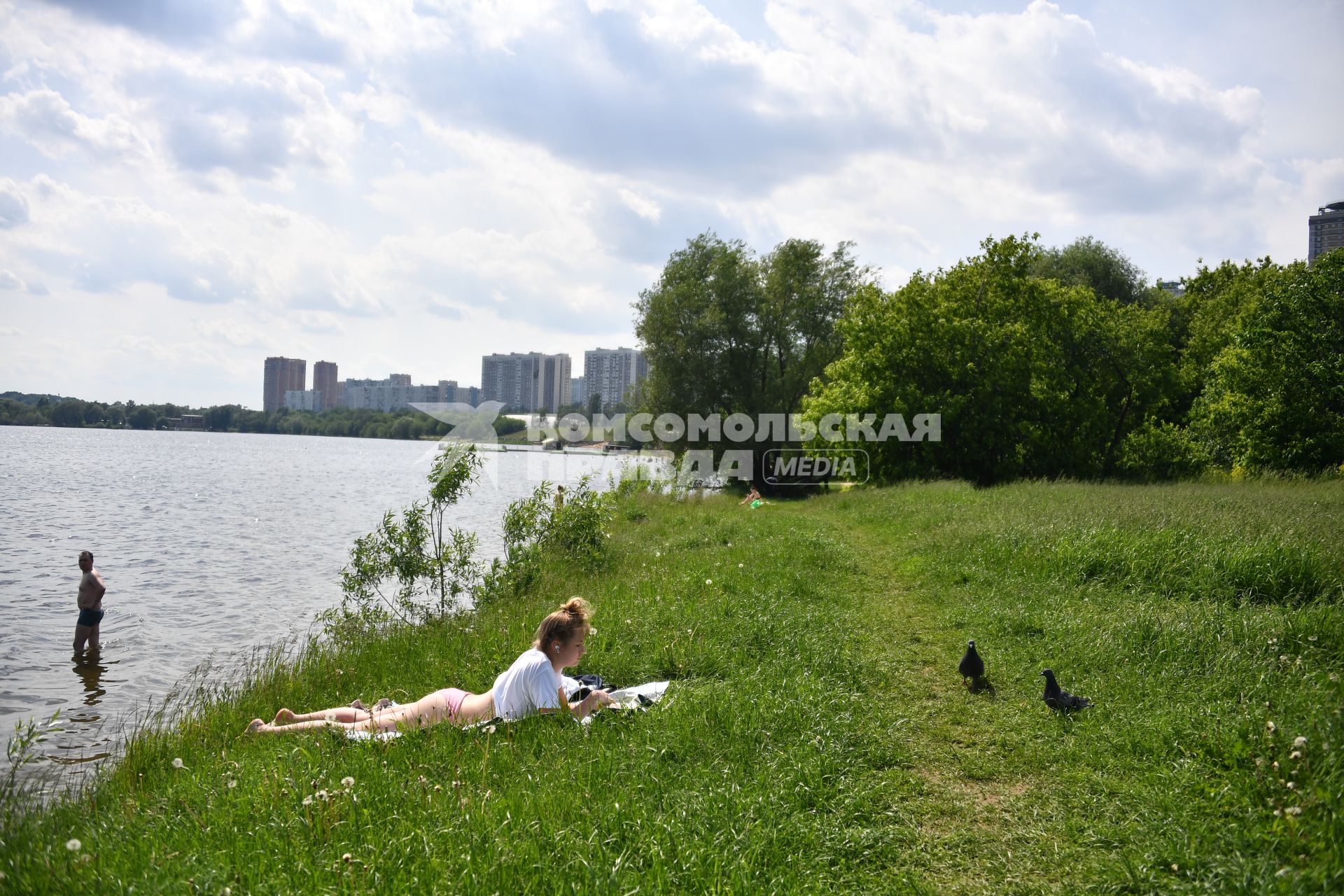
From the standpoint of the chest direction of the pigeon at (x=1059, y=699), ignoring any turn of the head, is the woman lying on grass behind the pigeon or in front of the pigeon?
in front

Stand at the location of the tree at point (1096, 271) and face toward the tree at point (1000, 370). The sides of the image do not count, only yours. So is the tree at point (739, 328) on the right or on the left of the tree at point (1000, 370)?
right

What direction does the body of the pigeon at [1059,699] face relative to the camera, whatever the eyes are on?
to the viewer's left

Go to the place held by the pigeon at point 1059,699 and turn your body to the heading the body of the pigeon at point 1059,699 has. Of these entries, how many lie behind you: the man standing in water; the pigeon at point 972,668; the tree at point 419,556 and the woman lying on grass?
0

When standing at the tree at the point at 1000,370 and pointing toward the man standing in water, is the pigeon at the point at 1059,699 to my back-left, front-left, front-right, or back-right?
front-left

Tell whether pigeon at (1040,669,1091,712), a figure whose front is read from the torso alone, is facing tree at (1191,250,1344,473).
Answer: no

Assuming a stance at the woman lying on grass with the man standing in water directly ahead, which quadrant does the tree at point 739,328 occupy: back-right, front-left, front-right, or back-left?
front-right

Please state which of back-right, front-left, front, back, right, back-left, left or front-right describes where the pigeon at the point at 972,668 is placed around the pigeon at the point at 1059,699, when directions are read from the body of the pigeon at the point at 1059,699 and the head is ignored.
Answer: front-right

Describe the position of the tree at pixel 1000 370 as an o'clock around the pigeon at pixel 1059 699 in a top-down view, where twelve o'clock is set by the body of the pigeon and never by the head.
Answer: The tree is roughly at 3 o'clock from the pigeon.

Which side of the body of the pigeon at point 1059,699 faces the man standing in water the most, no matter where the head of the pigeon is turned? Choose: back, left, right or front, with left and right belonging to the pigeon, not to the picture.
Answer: front

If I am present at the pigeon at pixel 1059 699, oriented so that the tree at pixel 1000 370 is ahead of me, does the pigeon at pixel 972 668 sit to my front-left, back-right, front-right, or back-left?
front-left

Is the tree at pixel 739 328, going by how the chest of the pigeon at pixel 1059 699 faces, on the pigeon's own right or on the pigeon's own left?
on the pigeon's own right

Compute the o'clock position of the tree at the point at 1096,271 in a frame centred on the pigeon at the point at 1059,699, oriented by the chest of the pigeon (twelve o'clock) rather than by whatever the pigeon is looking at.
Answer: The tree is roughly at 3 o'clock from the pigeon.
